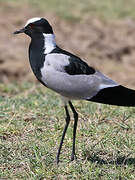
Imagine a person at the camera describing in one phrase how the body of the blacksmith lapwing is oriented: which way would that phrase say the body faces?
to the viewer's left
